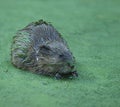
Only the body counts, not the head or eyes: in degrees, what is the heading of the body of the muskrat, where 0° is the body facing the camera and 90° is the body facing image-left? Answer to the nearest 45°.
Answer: approximately 315°
